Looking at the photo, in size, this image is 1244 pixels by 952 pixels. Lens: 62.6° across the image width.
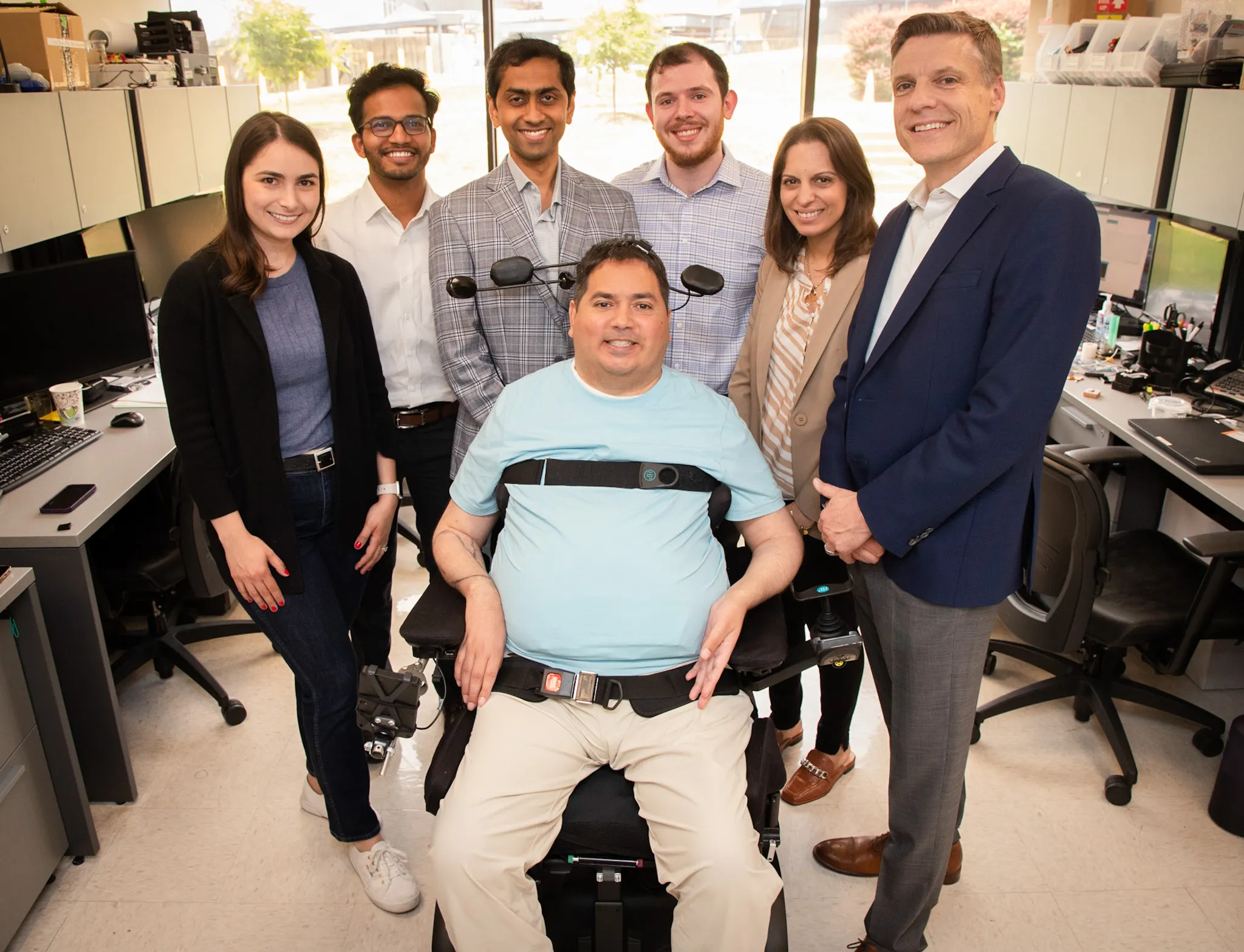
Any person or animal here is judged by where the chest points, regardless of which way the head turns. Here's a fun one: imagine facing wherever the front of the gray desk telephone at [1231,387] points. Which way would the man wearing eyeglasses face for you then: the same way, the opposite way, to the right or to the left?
to the left

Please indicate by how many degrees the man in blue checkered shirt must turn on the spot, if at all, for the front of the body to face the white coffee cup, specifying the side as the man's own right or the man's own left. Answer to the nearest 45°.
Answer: approximately 90° to the man's own right

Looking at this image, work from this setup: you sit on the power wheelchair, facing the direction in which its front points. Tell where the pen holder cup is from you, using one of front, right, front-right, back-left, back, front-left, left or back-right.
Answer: back-left

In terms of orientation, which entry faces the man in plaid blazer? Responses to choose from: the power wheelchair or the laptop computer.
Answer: the laptop computer

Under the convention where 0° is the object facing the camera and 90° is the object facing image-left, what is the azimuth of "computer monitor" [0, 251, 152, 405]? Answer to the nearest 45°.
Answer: approximately 315°

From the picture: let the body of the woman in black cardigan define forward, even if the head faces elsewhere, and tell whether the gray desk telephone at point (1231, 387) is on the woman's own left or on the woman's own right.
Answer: on the woman's own left

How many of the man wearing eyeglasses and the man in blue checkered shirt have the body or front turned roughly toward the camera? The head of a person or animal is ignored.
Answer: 2

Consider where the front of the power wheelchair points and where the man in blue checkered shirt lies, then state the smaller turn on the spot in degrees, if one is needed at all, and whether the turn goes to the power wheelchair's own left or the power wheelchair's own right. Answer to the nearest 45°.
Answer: approximately 180°

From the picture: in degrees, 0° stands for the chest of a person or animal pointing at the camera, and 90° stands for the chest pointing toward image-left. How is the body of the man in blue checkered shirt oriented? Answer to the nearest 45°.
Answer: approximately 0°

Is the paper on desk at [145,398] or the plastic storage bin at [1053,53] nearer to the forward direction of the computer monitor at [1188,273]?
the paper on desk

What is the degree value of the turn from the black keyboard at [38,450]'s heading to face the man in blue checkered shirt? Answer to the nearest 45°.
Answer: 0° — it already faces them
